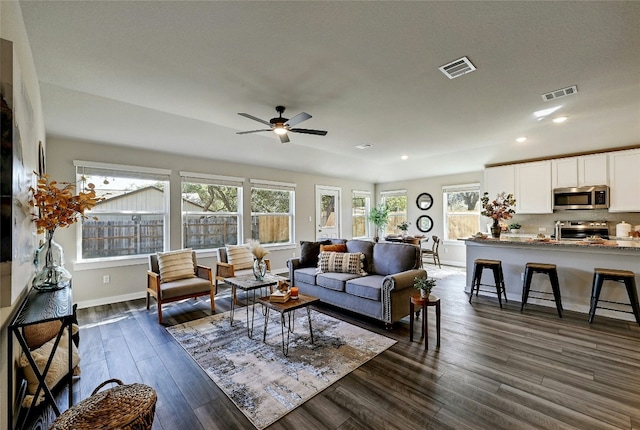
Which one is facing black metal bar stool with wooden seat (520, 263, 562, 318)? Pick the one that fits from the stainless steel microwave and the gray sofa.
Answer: the stainless steel microwave

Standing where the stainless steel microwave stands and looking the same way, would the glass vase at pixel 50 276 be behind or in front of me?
in front

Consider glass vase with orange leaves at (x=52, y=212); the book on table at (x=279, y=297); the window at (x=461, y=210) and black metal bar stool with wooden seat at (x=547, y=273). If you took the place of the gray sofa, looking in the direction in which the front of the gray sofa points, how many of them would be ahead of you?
2

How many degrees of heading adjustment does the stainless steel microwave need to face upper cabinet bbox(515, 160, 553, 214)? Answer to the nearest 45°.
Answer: approximately 90° to its right

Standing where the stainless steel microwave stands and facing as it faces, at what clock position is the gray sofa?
The gray sofa is roughly at 1 o'clock from the stainless steel microwave.

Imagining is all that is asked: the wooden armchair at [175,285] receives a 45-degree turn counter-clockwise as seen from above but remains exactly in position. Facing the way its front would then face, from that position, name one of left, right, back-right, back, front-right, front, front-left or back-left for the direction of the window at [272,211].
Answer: front-left

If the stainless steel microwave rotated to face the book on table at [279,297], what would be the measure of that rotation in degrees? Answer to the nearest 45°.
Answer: approximately 45° to its right

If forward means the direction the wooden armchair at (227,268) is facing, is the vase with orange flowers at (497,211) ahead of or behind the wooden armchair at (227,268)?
ahead

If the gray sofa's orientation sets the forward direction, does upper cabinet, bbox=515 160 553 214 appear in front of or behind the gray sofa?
behind

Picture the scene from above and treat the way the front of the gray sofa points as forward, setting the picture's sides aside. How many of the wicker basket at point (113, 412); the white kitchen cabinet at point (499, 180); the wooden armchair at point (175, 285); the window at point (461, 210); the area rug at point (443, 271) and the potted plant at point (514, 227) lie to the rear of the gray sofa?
4

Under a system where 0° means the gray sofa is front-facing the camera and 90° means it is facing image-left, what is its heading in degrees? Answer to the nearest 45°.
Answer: approximately 45°

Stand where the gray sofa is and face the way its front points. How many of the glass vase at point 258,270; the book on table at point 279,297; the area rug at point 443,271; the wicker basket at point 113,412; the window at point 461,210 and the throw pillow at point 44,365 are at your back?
2

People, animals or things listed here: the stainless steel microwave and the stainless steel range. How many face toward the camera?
2

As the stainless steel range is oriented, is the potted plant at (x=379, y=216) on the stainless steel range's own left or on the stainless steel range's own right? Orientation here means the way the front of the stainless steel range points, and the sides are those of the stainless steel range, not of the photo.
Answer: on the stainless steel range's own right

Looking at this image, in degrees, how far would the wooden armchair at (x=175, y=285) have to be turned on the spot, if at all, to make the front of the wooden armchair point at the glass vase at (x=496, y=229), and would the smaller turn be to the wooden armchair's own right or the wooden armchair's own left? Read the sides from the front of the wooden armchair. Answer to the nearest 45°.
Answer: approximately 45° to the wooden armchair's own left
